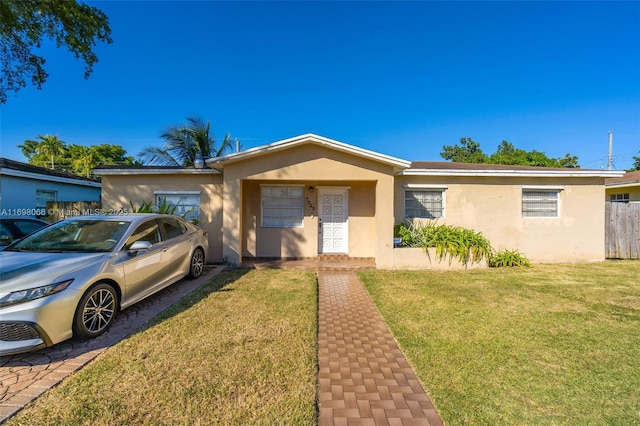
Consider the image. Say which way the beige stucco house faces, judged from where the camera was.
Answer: facing the viewer

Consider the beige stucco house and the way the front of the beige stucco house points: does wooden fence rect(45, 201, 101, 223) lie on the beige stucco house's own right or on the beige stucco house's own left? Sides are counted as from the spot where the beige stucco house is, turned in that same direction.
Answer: on the beige stucco house's own right

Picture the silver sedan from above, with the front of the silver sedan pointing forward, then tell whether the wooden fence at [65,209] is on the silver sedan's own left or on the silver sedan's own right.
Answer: on the silver sedan's own right

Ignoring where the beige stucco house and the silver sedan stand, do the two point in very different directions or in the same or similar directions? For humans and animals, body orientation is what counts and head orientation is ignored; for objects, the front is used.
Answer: same or similar directions

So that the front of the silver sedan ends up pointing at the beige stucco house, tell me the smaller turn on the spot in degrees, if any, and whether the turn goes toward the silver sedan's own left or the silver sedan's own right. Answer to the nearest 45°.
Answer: approximately 135° to the silver sedan's own left

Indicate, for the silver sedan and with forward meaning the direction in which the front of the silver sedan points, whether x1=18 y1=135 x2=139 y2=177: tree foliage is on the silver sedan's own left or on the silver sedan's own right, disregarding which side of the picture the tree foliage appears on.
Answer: on the silver sedan's own right

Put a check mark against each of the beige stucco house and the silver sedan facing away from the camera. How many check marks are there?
0

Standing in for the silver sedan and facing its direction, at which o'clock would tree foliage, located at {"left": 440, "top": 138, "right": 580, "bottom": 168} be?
The tree foliage is roughly at 7 o'clock from the silver sedan.

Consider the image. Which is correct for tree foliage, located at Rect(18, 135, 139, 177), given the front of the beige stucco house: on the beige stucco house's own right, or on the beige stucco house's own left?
on the beige stucco house's own right

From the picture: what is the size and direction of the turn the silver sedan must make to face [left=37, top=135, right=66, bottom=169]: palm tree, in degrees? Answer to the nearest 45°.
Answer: approximately 135° to its right

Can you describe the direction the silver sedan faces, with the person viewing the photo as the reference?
facing the viewer and to the left of the viewer

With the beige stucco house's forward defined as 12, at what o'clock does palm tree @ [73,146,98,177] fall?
The palm tree is roughly at 4 o'clock from the beige stucco house.

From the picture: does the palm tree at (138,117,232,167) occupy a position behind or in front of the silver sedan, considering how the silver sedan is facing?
behind

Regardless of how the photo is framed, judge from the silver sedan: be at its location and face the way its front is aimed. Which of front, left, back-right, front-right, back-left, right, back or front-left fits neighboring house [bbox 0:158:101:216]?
back-right

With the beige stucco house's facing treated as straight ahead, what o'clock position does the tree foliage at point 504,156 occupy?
The tree foliage is roughly at 7 o'clock from the beige stucco house.
